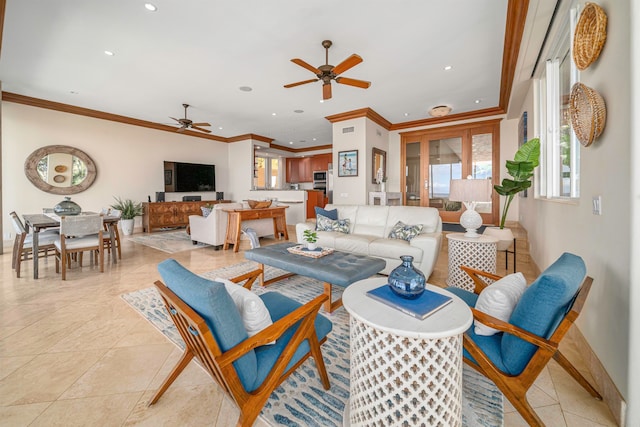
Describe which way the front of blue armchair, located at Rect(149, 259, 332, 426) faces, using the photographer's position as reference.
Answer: facing away from the viewer and to the right of the viewer

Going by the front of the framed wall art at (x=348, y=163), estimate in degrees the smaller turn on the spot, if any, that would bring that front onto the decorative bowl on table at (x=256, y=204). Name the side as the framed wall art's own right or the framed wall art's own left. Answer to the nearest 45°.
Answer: approximately 45° to the framed wall art's own right

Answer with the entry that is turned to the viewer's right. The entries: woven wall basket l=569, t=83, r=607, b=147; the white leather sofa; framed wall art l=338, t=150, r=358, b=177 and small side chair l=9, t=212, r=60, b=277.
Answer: the small side chair

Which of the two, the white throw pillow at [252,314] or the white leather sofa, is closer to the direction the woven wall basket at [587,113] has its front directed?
the white throw pillow

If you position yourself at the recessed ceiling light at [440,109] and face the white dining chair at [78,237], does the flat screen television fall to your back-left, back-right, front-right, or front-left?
front-right

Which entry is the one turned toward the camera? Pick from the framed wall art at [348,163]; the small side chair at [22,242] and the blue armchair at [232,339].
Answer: the framed wall art

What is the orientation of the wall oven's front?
toward the camera

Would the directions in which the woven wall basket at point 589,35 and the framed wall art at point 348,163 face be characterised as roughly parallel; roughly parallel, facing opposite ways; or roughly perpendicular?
roughly perpendicular

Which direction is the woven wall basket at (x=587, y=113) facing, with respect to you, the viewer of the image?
facing the viewer and to the left of the viewer

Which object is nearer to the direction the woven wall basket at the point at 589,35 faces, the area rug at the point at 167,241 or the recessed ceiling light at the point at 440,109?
the area rug

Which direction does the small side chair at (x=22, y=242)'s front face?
to the viewer's right

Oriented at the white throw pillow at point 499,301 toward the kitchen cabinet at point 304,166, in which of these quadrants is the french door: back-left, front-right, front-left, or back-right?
front-right

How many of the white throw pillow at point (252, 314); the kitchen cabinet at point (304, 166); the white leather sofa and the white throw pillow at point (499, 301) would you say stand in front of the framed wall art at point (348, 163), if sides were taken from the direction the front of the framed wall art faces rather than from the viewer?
3

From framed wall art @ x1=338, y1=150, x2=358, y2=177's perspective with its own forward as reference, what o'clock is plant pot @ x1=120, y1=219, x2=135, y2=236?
The plant pot is roughly at 3 o'clock from the framed wall art.

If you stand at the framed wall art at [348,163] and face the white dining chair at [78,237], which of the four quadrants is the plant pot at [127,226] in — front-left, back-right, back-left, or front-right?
front-right

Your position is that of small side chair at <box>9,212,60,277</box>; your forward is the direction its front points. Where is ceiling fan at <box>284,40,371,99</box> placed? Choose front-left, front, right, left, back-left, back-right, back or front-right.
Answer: front-right
